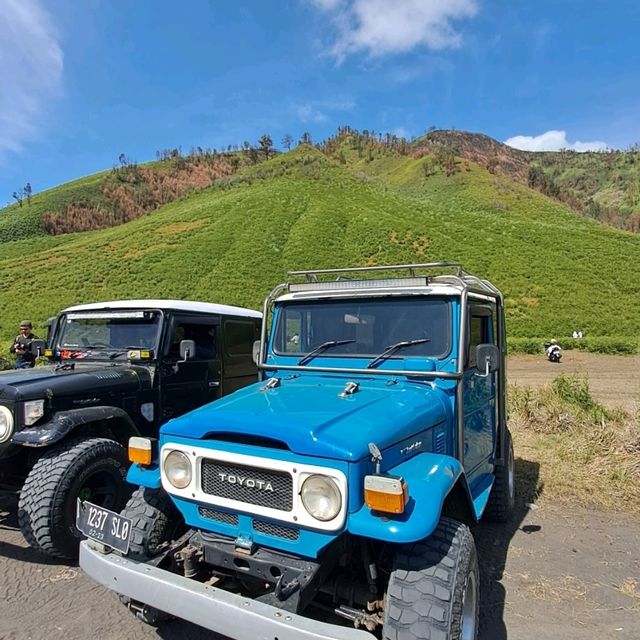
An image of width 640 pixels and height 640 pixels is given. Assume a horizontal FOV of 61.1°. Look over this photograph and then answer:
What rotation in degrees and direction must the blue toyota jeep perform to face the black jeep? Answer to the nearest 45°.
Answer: approximately 90° to its right

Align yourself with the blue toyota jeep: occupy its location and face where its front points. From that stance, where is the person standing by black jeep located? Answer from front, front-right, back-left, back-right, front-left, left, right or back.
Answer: right

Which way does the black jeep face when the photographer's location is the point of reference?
facing the viewer and to the left of the viewer

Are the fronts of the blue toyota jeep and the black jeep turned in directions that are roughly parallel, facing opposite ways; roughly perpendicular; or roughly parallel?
roughly parallel

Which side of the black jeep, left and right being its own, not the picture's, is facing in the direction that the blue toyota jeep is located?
left

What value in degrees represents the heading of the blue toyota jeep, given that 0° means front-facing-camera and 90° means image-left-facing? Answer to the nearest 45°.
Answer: approximately 45°

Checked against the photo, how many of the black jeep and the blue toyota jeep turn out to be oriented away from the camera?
0

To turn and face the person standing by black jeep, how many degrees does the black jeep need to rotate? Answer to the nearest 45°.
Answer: approximately 135° to its right
